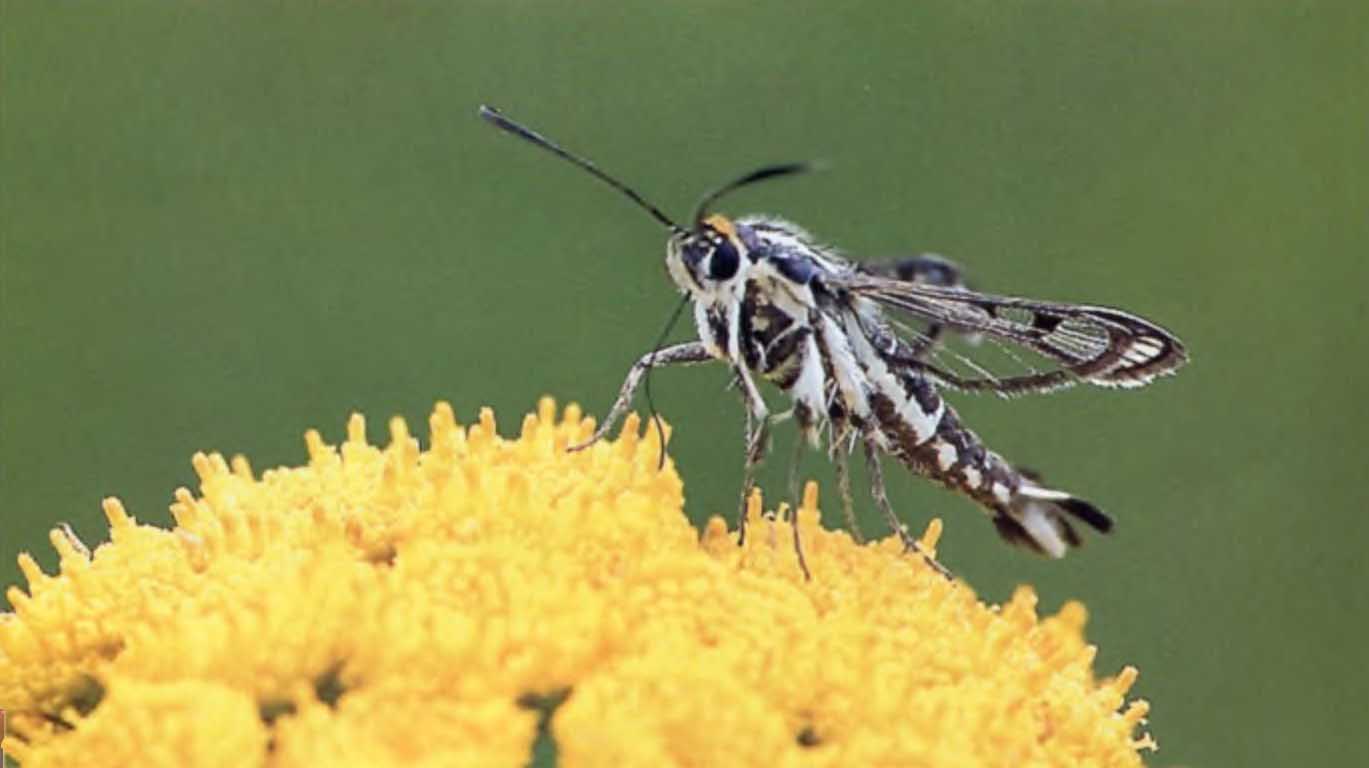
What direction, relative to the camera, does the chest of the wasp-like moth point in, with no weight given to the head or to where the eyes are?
to the viewer's left
